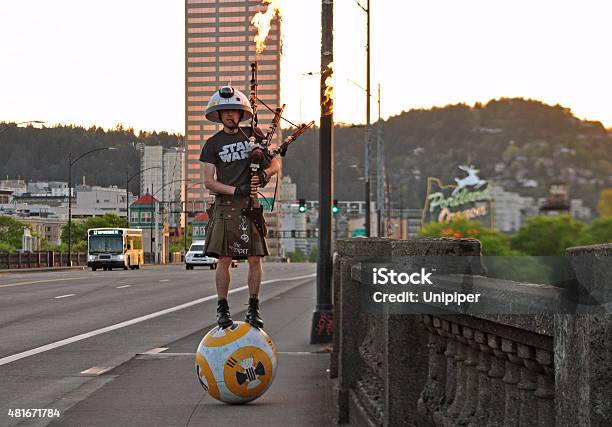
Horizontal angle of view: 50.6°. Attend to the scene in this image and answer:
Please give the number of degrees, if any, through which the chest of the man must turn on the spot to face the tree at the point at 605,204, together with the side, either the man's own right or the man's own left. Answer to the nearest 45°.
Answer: approximately 135° to the man's own left

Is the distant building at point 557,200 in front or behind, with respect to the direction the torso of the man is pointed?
behind

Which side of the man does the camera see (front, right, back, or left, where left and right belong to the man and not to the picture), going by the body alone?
front

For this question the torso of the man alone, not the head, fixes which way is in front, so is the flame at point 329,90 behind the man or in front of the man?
behind

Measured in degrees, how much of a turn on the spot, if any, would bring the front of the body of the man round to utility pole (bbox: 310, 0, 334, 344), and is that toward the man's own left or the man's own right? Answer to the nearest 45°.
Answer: approximately 180°
